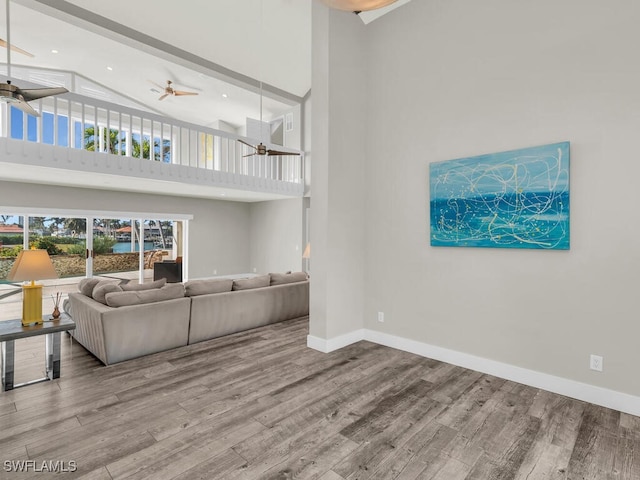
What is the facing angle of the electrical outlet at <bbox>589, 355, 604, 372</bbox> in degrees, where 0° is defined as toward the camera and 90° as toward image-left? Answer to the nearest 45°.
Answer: approximately 0°

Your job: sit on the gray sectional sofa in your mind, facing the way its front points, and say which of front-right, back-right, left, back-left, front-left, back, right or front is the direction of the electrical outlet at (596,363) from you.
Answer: back

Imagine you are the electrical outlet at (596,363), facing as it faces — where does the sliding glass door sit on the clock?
The sliding glass door is roughly at 3 o'clock from the electrical outlet.

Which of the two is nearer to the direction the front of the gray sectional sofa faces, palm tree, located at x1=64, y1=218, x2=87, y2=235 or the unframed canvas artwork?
the palm tree

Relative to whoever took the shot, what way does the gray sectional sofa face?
facing away from the viewer and to the left of the viewer

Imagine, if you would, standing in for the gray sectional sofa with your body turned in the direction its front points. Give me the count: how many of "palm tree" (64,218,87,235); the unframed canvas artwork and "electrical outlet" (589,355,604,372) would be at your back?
2

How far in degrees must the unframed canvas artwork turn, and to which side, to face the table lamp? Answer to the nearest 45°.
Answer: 0° — it already faces it
